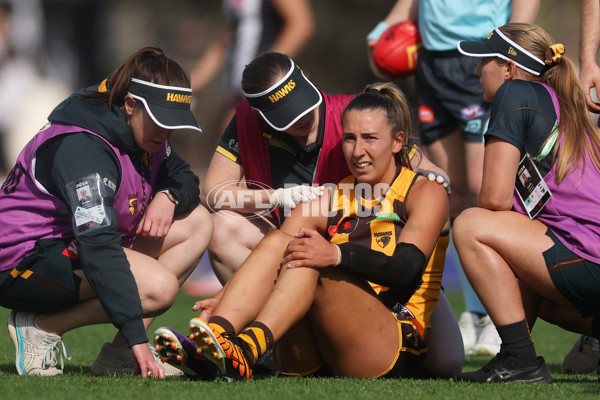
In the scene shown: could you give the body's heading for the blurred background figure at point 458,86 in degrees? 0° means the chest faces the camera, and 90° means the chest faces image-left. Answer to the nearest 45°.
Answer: approximately 0°

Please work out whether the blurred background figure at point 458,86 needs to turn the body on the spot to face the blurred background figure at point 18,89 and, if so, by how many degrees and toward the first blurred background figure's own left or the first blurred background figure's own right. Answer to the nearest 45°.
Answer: approximately 135° to the first blurred background figure's own right

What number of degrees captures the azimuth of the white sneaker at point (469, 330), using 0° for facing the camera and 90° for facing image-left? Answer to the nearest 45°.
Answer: approximately 0°

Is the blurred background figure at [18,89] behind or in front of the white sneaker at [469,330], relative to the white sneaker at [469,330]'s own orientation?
behind

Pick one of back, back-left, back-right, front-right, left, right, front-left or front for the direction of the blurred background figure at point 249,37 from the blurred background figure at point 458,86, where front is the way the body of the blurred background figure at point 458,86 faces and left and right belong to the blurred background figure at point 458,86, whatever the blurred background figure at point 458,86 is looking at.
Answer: back-right

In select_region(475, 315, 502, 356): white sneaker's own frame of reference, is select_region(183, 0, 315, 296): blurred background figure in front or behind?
behind
